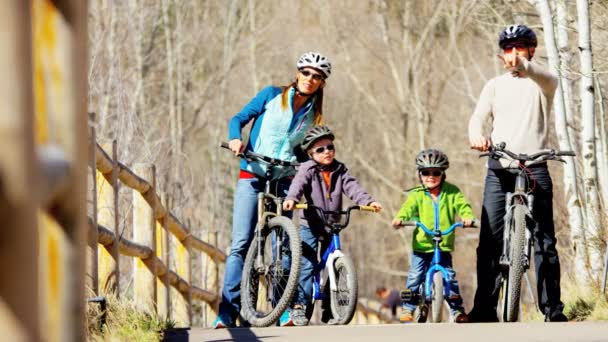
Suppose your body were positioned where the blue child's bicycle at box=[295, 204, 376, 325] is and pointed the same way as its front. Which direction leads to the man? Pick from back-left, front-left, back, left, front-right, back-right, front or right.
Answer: front-left

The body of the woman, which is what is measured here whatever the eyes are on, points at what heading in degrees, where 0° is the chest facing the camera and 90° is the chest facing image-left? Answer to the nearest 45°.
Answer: approximately 315°

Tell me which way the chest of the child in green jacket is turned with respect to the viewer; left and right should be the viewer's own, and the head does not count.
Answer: facing the viewer

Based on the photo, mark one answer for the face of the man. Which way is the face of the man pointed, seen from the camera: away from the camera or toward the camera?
toward the camera

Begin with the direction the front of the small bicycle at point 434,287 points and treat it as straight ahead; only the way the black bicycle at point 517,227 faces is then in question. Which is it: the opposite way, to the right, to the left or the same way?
the same way

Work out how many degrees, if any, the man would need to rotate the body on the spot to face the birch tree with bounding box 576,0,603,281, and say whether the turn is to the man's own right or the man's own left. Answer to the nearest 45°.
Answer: approximately 180°

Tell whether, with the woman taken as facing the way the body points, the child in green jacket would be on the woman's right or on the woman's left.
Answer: on the woman's left

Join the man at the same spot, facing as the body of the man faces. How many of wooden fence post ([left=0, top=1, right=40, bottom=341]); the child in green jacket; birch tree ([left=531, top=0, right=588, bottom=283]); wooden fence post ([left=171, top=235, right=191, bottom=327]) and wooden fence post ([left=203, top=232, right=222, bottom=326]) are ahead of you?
1

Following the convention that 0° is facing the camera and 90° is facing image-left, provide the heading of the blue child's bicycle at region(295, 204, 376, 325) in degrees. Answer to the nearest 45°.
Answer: approximately 315°

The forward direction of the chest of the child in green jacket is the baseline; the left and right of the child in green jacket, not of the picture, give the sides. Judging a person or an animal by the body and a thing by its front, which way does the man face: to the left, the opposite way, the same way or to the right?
the same way

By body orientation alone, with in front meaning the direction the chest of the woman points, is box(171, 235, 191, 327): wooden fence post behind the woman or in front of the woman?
behind

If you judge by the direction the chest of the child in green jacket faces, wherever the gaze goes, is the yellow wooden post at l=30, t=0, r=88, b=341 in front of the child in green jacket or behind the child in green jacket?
in front

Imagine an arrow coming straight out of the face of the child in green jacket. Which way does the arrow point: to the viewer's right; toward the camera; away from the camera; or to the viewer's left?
toward the camera

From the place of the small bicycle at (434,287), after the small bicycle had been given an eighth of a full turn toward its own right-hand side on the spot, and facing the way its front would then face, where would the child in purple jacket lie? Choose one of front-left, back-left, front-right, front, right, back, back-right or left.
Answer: front

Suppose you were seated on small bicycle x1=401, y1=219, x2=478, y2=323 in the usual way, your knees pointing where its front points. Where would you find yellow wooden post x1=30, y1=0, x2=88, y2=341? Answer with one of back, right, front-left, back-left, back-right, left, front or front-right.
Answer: front

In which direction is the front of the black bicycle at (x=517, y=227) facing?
toward the camera

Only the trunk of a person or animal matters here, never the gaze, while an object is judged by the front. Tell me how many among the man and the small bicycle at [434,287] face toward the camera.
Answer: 2

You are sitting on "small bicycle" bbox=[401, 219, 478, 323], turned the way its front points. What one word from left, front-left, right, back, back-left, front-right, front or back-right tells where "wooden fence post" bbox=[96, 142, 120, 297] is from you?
front-right

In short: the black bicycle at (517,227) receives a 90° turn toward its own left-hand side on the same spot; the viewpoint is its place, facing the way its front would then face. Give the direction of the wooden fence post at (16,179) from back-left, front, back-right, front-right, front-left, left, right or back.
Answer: right

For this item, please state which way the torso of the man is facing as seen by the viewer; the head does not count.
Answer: toward the camera
